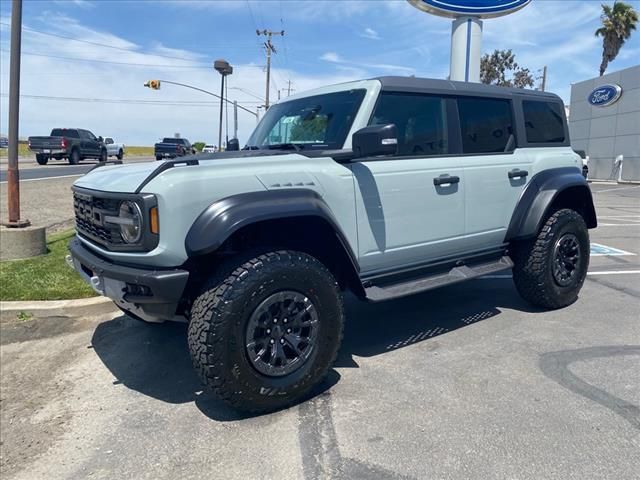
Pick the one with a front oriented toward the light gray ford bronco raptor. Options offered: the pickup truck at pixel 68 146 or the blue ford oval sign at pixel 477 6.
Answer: the blue ford oval sign

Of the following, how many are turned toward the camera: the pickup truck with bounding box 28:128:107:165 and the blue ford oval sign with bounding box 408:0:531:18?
1

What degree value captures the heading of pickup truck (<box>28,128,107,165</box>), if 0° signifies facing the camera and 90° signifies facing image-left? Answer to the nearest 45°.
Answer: approximately 225°

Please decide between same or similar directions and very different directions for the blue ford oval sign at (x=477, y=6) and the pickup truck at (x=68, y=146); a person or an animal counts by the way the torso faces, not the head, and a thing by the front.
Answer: very different directions

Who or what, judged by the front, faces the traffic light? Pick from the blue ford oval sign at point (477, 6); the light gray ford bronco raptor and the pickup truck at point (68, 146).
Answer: the pickup truck
